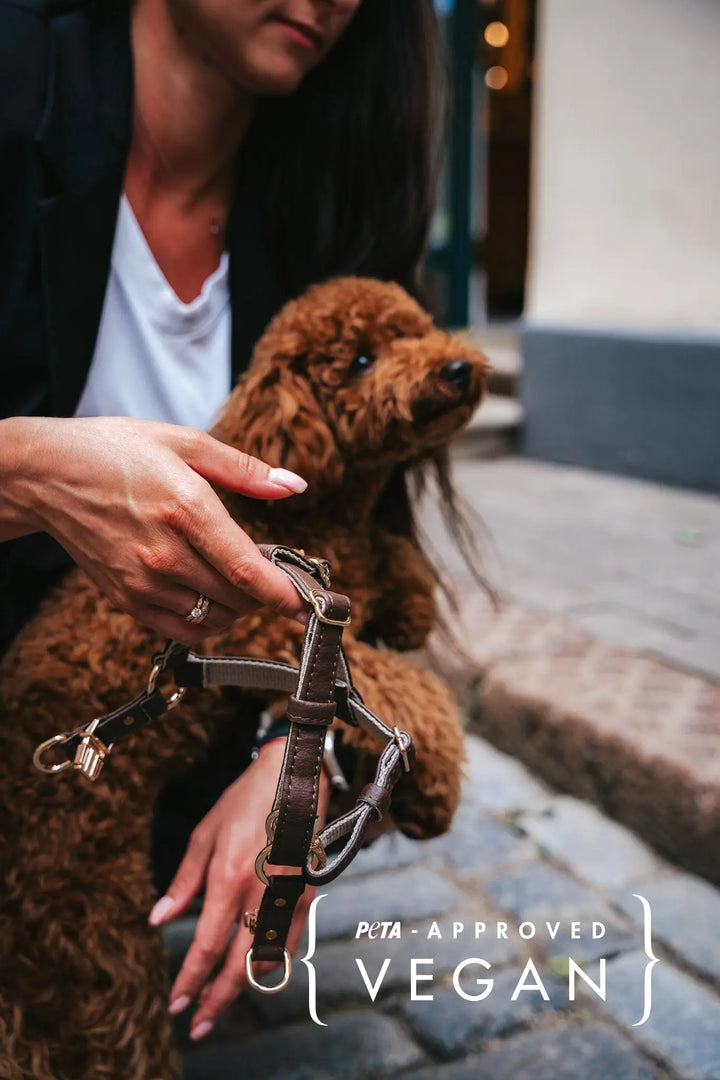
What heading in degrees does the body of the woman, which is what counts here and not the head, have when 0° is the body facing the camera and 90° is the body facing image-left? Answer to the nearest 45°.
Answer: approximately 315°
